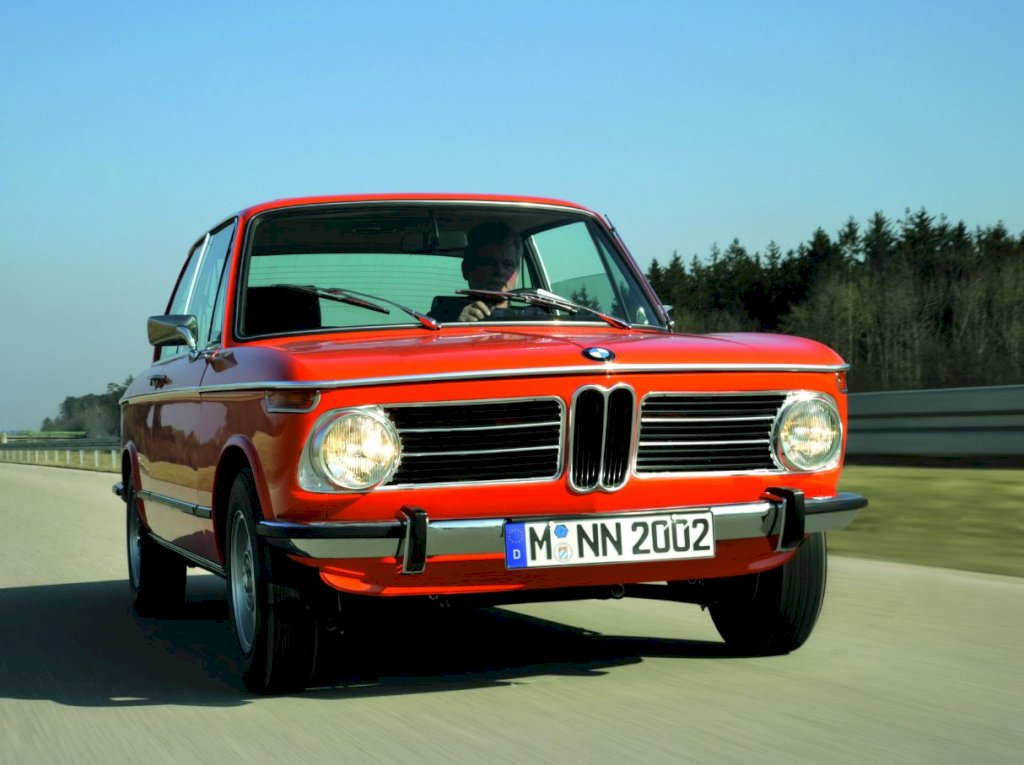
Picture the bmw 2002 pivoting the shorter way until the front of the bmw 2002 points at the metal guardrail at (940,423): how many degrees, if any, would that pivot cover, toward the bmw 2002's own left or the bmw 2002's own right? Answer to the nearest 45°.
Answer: approximately 90° to the bmw 2002's own left

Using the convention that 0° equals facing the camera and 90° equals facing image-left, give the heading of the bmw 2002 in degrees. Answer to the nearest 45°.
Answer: approximately 315°
